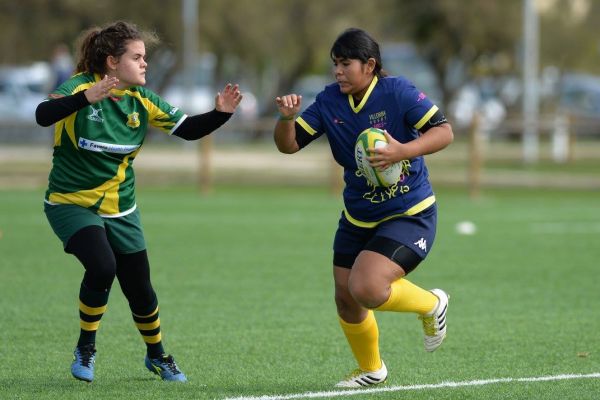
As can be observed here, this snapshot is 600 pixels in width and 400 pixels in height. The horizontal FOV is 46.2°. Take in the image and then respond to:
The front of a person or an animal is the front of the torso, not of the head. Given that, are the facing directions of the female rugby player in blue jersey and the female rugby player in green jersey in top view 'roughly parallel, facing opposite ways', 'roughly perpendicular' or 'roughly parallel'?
roughly perpendicular

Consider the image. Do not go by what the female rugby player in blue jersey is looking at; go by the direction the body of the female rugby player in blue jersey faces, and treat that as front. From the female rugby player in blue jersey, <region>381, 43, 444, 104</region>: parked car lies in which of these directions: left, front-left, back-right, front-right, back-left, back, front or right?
back-right

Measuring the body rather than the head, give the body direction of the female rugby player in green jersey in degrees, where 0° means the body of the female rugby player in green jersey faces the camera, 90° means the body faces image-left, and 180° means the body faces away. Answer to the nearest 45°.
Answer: approximately 315°

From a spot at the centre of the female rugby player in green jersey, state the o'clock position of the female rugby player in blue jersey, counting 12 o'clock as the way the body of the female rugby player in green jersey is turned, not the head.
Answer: The female rugby player in blue jersey is roughly at 11 o'clock from the female rugby player in green jersey.

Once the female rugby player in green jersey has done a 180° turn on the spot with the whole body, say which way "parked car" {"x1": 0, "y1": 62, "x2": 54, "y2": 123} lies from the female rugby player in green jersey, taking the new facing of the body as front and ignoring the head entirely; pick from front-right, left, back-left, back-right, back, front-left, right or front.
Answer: front-right

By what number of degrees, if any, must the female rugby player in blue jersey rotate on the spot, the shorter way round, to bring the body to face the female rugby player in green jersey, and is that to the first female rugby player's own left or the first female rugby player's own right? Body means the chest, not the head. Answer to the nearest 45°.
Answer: approximately 45° to the first female rugby player's own right

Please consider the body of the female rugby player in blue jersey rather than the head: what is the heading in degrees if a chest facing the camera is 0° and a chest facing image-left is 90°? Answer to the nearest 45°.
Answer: approximately 45°
